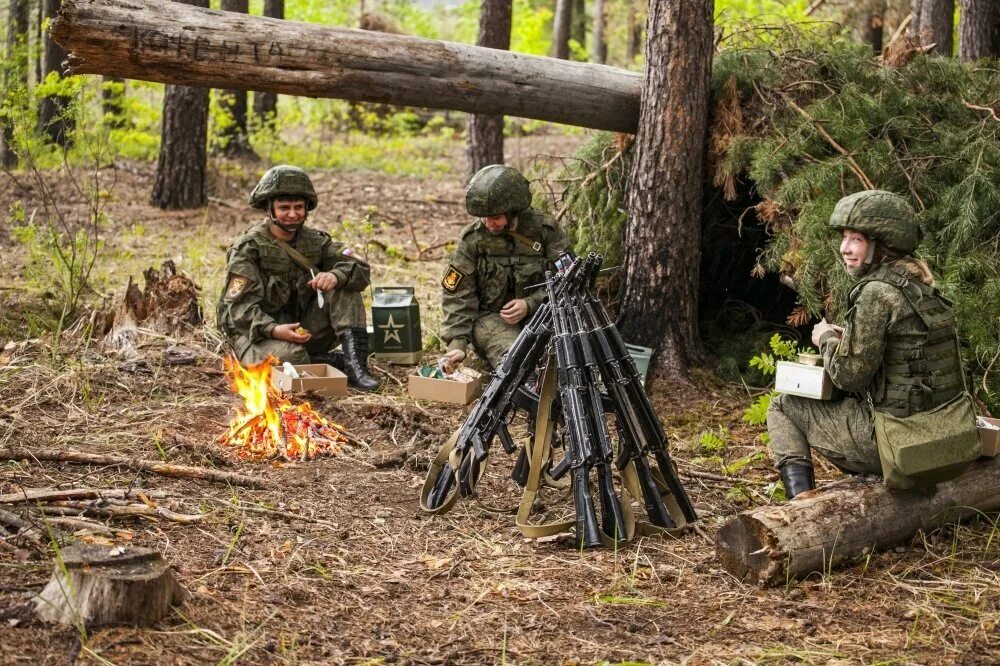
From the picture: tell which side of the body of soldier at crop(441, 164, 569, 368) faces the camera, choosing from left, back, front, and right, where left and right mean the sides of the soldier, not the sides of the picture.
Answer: front

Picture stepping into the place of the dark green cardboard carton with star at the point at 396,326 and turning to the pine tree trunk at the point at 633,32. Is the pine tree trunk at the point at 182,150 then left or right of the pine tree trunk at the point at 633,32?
left

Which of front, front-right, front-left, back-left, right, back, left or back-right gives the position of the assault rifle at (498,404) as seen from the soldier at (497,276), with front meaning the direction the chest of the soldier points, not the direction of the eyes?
front

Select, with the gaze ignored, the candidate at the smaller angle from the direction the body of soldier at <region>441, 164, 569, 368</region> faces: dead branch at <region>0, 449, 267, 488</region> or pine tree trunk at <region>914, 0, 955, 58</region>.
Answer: the dead branch

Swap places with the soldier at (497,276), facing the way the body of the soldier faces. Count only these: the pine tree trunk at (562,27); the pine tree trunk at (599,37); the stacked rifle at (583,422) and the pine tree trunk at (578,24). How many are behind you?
3

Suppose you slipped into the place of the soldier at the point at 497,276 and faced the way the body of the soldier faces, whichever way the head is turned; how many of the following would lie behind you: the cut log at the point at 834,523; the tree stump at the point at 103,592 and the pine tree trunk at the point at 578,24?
1

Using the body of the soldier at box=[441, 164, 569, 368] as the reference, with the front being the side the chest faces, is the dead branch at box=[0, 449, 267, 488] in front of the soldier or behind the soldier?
in front

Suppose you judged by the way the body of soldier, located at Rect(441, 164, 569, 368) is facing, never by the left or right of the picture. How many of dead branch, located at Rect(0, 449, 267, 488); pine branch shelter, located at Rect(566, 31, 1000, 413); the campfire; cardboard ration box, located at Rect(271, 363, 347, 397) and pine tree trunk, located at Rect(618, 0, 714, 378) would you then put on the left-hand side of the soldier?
2

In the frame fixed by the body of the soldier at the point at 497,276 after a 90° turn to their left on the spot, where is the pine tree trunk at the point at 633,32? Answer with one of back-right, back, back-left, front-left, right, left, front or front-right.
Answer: left

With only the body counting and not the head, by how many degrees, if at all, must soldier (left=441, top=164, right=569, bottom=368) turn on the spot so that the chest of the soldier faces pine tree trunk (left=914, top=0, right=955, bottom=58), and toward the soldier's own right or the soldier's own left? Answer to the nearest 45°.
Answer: approximately 135° to the soldier's own left

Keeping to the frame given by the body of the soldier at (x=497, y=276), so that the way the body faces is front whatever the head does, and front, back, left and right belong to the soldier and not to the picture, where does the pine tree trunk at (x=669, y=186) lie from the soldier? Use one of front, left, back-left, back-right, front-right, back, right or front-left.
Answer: left

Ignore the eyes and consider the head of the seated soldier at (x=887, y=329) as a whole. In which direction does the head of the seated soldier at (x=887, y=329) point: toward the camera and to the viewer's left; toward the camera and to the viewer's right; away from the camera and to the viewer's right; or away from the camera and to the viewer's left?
toward the camera and to the viewer's left

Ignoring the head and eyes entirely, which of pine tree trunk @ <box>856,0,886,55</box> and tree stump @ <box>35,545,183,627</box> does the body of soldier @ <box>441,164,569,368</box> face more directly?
the tree stump

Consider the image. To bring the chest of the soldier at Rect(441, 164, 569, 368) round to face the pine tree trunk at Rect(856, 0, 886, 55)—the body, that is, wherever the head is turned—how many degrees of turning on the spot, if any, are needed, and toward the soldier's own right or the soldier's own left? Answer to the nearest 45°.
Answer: approximately 135° to the soldier's own left
